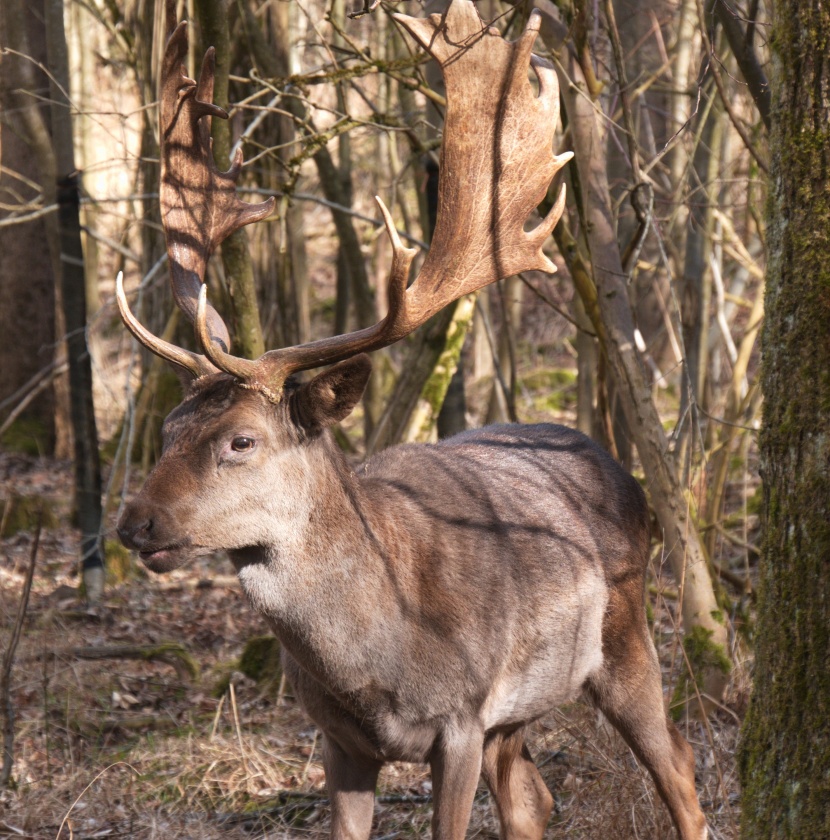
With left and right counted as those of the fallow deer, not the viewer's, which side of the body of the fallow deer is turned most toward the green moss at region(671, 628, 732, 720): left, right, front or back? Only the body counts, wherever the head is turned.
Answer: back

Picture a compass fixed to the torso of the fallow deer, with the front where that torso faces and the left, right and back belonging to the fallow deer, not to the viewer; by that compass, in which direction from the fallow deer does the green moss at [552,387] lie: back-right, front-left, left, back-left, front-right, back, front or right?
back-right

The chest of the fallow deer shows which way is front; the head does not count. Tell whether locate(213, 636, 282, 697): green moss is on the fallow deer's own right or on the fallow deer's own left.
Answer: on the fallow deer's own right

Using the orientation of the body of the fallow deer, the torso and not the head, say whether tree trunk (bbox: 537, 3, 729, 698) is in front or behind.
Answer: behind

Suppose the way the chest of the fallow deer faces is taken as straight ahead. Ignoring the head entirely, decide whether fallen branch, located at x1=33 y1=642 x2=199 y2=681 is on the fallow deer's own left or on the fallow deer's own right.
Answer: on the fallow deer's own right

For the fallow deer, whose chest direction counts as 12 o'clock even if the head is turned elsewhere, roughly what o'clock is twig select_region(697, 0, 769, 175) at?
The twig is roughly at 6 o'clock from the fallow deer.

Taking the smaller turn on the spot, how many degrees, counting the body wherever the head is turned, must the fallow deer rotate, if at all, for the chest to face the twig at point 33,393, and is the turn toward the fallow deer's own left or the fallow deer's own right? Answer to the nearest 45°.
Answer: approximately 90° to the fallow deer's own right

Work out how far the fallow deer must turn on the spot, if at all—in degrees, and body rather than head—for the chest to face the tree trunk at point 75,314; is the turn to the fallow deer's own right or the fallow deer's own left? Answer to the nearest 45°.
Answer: approximately 90° to the fallow deer's own right

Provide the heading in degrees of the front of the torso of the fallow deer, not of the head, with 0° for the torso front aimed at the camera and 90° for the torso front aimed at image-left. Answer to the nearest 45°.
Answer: approximately 45°

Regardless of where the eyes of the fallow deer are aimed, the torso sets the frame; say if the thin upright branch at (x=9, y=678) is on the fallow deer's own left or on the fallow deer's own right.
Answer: on the fallow deer's own right
